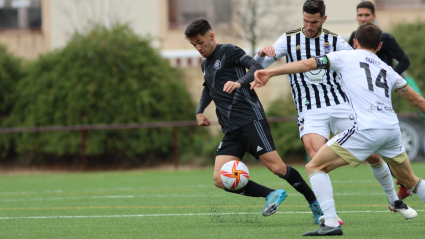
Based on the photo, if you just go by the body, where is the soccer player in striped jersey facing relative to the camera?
toward the camera

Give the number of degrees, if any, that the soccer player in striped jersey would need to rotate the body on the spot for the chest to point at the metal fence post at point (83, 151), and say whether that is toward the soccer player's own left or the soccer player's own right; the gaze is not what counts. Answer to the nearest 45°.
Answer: approximately 135° to the soccer player's own right

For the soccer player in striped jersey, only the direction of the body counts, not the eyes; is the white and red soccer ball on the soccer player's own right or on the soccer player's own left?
on the soccer player's own right

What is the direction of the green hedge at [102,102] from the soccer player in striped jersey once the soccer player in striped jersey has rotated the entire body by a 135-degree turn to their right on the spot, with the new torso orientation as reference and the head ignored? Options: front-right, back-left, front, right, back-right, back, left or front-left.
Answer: front

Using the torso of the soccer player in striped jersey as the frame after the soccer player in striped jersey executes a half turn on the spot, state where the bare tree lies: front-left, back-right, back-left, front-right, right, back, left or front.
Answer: front

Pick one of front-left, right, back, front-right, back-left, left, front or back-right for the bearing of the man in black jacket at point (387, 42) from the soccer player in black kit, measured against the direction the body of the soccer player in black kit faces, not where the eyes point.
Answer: back

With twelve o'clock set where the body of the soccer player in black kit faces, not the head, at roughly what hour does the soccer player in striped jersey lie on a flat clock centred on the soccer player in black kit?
The soccer player in striped jersey is roughly at 7 o'clock from the soccer player in black kit.

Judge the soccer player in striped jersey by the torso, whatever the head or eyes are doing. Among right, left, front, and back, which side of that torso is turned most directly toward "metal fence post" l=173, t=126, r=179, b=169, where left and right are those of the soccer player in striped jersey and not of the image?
back

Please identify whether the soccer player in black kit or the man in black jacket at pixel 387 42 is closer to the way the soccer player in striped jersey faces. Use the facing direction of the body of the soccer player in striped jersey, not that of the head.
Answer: the soccer player in black kit

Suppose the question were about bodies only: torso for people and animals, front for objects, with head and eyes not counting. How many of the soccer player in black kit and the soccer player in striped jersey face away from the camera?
0

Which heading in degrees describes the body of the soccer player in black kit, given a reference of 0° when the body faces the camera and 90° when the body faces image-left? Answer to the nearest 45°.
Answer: approximately 45°

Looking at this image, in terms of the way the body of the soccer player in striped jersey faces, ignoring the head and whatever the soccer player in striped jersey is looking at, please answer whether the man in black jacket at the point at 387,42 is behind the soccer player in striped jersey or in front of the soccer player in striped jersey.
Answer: behind
